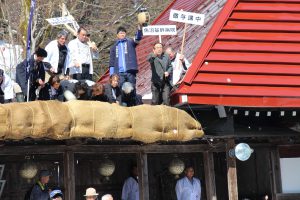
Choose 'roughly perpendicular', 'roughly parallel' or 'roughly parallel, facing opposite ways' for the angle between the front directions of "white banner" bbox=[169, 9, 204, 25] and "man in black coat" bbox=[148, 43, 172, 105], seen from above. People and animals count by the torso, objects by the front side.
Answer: roughly parallel

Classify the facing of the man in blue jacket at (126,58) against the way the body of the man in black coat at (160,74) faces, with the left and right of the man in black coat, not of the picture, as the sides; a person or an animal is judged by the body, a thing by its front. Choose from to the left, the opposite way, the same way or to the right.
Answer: the same way

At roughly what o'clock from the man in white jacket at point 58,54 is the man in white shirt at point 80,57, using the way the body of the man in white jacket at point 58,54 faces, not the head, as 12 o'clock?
the man in white shirt at point 80,57 is roughly at 10 o'clock from the man in white jacket at point 58,54.

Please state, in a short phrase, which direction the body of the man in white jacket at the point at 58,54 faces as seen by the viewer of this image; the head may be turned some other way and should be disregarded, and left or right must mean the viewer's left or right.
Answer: facing the viewer and to the right of the viewer

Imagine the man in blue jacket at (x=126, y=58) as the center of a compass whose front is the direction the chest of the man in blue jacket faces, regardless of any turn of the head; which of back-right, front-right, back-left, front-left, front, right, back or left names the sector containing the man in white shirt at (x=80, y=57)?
right

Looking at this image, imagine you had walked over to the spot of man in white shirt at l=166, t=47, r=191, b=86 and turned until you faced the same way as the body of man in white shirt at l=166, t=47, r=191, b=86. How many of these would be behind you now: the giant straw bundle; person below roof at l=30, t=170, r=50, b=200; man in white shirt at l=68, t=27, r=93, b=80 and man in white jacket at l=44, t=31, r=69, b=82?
0

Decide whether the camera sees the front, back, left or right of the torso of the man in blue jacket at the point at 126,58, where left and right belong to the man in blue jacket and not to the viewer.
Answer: front

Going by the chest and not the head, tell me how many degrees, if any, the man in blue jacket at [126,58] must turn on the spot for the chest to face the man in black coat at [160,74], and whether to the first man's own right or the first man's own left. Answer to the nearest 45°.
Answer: approximately 90° to the first man's own left

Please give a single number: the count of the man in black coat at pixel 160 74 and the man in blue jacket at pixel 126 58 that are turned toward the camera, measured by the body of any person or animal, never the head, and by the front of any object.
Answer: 2

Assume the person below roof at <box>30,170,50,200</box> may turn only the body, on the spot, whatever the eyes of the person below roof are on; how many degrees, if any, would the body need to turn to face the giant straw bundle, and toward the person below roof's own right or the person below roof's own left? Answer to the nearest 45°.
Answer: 0° — they already face it

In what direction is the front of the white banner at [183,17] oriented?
toward the camera

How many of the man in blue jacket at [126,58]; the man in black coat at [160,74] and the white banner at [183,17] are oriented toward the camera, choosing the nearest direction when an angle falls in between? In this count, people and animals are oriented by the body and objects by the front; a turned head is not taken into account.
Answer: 3

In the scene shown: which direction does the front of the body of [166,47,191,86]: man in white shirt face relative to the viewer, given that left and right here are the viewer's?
facing the viewer and to the left of the viewer

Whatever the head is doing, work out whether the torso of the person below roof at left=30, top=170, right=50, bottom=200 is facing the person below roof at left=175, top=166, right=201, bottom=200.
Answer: no

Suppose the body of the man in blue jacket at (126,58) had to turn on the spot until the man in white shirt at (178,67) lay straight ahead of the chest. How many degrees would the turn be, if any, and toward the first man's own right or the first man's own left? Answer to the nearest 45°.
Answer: approximately 135° to the first man's own left
